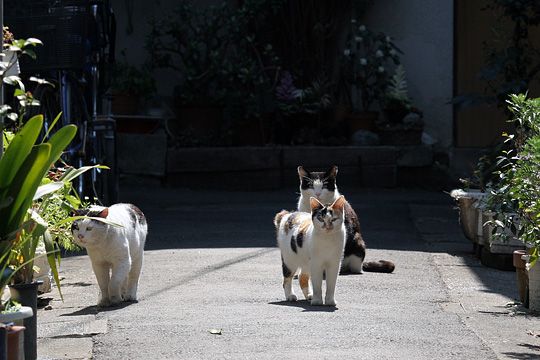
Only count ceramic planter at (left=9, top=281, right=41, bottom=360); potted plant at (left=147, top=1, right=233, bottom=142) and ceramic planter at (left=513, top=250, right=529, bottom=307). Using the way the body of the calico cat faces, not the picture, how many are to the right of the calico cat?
1

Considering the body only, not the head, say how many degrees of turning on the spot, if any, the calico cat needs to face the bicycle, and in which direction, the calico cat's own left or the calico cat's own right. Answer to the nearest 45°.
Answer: approximately 180°

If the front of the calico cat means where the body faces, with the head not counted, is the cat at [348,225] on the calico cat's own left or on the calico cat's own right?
on the calico cat's own left

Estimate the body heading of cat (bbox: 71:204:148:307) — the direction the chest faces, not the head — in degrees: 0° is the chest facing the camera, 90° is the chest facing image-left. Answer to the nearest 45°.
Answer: approximately 45°

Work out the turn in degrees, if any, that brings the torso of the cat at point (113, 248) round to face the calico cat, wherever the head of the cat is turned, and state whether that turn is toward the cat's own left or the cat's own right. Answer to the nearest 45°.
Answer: approximately 135° to the cat's own left

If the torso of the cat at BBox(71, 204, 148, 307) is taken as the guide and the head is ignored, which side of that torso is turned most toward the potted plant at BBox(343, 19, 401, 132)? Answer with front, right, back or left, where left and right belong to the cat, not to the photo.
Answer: back

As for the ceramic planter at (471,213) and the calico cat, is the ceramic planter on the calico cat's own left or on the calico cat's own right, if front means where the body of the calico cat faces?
on the calico cat's own left

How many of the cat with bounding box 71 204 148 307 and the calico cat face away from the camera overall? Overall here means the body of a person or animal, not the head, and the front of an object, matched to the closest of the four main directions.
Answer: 0

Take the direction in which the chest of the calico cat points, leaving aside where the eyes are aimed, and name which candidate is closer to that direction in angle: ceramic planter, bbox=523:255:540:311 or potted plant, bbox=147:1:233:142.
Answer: the ceramic planter

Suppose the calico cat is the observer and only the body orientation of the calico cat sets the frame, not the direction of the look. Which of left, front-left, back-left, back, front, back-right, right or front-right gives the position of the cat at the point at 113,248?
back-right

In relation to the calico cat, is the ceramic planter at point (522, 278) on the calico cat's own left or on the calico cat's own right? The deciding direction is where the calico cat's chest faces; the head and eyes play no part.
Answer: on the calico cat's own left

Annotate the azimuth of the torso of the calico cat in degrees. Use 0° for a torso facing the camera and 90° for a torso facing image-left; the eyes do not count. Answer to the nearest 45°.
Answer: approximately 315°

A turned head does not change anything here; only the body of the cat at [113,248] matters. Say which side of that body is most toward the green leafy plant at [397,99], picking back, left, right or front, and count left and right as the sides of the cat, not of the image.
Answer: back
